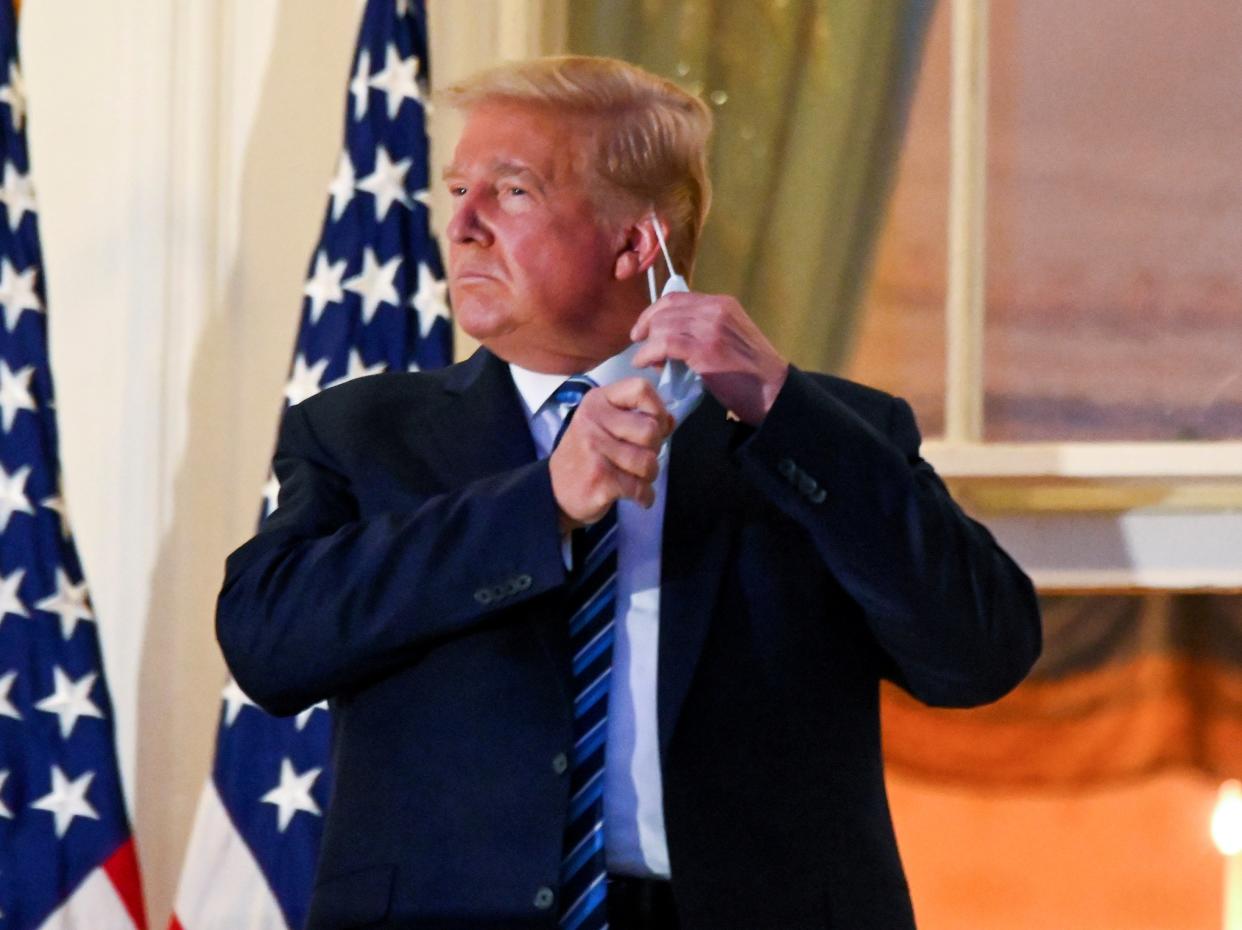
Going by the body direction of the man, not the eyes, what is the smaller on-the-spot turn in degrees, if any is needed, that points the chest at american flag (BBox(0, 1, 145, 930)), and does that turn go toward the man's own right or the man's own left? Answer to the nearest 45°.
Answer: approximately 135° to the man's own right

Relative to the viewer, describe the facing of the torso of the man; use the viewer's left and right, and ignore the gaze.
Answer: facing the viewer

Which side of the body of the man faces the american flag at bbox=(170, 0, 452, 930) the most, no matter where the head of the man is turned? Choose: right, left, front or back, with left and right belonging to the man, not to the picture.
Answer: back
